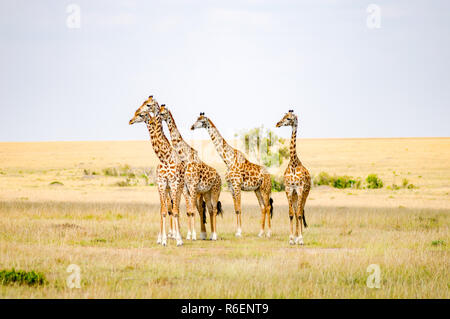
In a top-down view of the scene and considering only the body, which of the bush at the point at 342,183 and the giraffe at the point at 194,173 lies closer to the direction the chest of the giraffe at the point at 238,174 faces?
the giraffe

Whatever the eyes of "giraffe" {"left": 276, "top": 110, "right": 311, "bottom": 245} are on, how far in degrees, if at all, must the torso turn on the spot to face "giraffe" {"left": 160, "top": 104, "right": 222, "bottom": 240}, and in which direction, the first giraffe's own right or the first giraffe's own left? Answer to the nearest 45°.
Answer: approximately 90° to the first giraffe's own right

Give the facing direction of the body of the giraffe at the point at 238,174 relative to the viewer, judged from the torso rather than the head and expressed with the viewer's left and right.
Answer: facing to the left of the viewer

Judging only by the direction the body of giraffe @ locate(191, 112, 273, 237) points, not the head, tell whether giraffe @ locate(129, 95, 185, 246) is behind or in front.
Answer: in front

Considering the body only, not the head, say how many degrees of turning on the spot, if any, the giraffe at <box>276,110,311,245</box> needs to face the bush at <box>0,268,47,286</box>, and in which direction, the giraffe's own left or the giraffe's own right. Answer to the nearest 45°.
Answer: approximately 45° to the giraffe's own right

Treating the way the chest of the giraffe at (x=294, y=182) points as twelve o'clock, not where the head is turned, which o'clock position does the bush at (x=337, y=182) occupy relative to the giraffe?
The bush is roughly at 6 o'clock from the giraffe.

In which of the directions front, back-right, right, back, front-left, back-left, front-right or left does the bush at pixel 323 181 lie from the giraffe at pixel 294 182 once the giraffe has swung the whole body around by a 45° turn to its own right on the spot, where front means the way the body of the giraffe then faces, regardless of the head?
back-right

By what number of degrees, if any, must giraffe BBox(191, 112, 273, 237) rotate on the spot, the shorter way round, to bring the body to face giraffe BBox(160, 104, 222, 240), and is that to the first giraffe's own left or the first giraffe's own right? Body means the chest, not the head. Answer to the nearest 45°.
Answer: approximately 45° to the first giraffe's own left

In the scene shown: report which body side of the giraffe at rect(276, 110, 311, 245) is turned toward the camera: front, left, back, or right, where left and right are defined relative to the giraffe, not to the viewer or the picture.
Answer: front

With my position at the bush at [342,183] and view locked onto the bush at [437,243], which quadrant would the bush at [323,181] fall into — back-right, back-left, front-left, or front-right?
back-right

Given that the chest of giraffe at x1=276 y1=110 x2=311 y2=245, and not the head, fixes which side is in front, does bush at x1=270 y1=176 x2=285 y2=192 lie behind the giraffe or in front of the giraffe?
behind

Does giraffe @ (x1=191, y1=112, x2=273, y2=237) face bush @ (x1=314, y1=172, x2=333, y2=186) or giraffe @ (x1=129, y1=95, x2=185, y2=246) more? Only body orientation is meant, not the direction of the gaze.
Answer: the giraffe

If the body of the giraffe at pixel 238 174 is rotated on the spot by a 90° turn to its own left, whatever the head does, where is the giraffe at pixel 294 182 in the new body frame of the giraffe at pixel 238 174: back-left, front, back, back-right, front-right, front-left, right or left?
front-left
